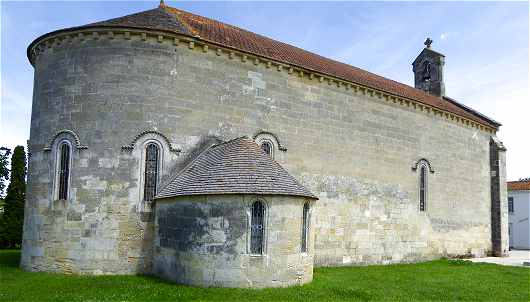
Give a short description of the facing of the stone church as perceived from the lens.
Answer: facing away from the viewer and to the right of the viewer

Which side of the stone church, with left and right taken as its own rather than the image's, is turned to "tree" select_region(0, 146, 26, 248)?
left
